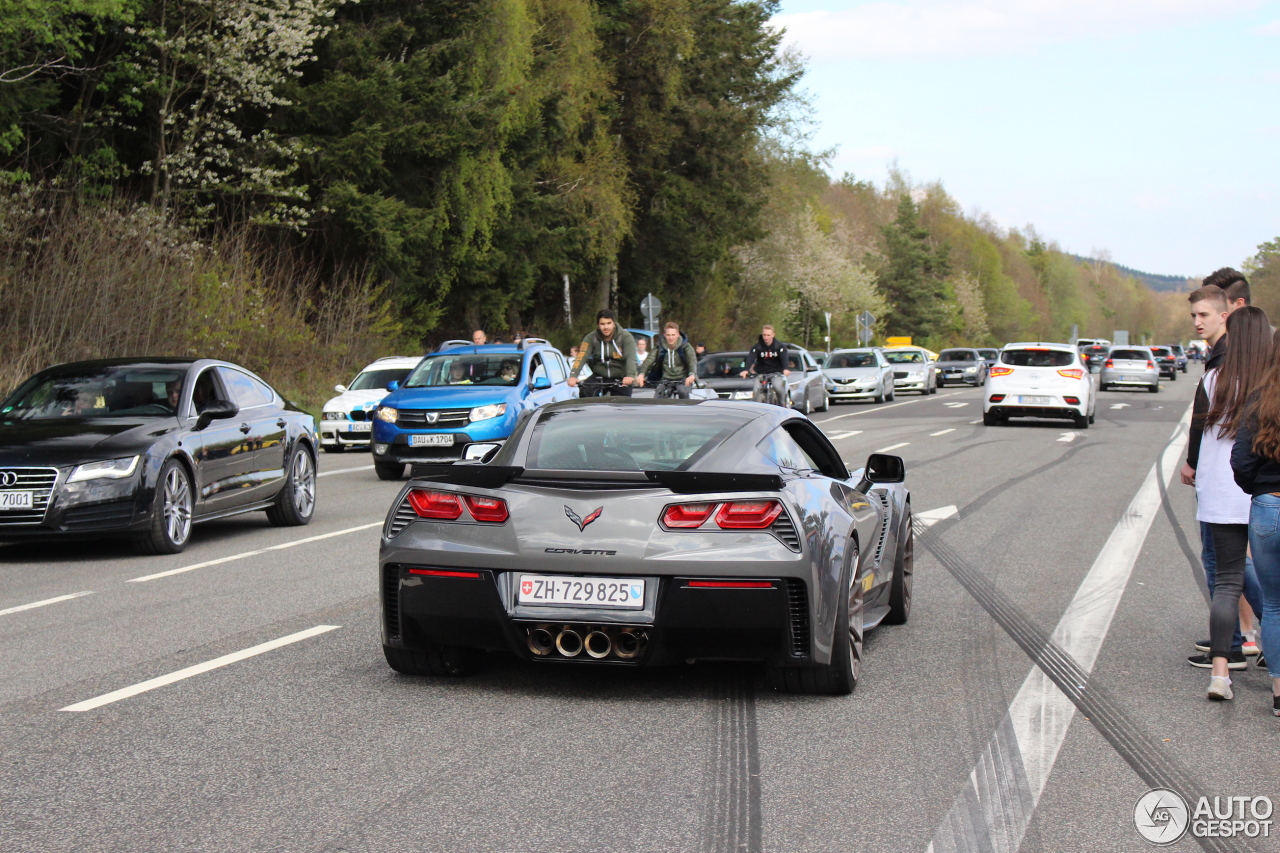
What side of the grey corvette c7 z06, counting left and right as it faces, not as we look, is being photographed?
back

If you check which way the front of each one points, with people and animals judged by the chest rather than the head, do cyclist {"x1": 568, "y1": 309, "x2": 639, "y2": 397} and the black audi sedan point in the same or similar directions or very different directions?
same or similar directions

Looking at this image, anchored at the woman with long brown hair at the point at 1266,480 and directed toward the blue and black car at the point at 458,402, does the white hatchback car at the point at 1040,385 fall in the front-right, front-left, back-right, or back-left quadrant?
front-right

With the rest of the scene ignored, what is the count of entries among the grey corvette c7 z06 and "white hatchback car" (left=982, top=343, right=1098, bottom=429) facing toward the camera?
0

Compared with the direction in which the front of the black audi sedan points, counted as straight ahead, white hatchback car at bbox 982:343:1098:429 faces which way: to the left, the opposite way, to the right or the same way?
the opposite way

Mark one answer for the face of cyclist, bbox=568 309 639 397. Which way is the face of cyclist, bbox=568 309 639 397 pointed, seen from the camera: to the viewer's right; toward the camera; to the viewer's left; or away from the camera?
toward the camera

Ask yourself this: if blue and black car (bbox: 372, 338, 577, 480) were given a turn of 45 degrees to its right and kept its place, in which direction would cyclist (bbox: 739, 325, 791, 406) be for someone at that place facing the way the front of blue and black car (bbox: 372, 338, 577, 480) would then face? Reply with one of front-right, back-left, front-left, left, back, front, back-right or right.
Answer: back-right

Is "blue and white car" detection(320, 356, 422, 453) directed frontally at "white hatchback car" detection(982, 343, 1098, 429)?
no

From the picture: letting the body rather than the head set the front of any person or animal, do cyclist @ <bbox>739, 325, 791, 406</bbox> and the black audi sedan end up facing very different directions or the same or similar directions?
same or similar directions

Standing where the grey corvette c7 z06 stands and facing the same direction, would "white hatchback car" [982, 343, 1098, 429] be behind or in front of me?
in front

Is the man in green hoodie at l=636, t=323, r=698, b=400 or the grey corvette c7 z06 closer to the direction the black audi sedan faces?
the grey corvette c7 z06

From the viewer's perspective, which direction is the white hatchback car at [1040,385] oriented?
away from the camera

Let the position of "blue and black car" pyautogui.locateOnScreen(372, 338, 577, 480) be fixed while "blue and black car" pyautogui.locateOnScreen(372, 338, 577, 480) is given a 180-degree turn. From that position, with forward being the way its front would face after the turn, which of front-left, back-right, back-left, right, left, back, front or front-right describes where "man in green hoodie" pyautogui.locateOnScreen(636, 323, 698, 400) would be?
front-right

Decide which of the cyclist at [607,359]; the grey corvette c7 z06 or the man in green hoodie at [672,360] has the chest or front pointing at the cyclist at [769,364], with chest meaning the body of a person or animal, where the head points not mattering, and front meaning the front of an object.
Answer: the grey corvette c7 z06

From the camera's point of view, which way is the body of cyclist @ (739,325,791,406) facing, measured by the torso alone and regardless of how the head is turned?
toward the camera

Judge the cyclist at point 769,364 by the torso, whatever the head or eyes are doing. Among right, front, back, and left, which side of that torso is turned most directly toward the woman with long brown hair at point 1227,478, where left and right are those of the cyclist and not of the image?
front

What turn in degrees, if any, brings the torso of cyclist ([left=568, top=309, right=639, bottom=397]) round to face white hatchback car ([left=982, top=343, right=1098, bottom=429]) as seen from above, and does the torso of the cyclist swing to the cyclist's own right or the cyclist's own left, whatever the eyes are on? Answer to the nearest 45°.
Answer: approximately 135° to the cyclist's own left

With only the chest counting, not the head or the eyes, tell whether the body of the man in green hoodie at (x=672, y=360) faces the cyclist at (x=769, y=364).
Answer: no

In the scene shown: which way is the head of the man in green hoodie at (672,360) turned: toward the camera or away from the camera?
toward the camera
